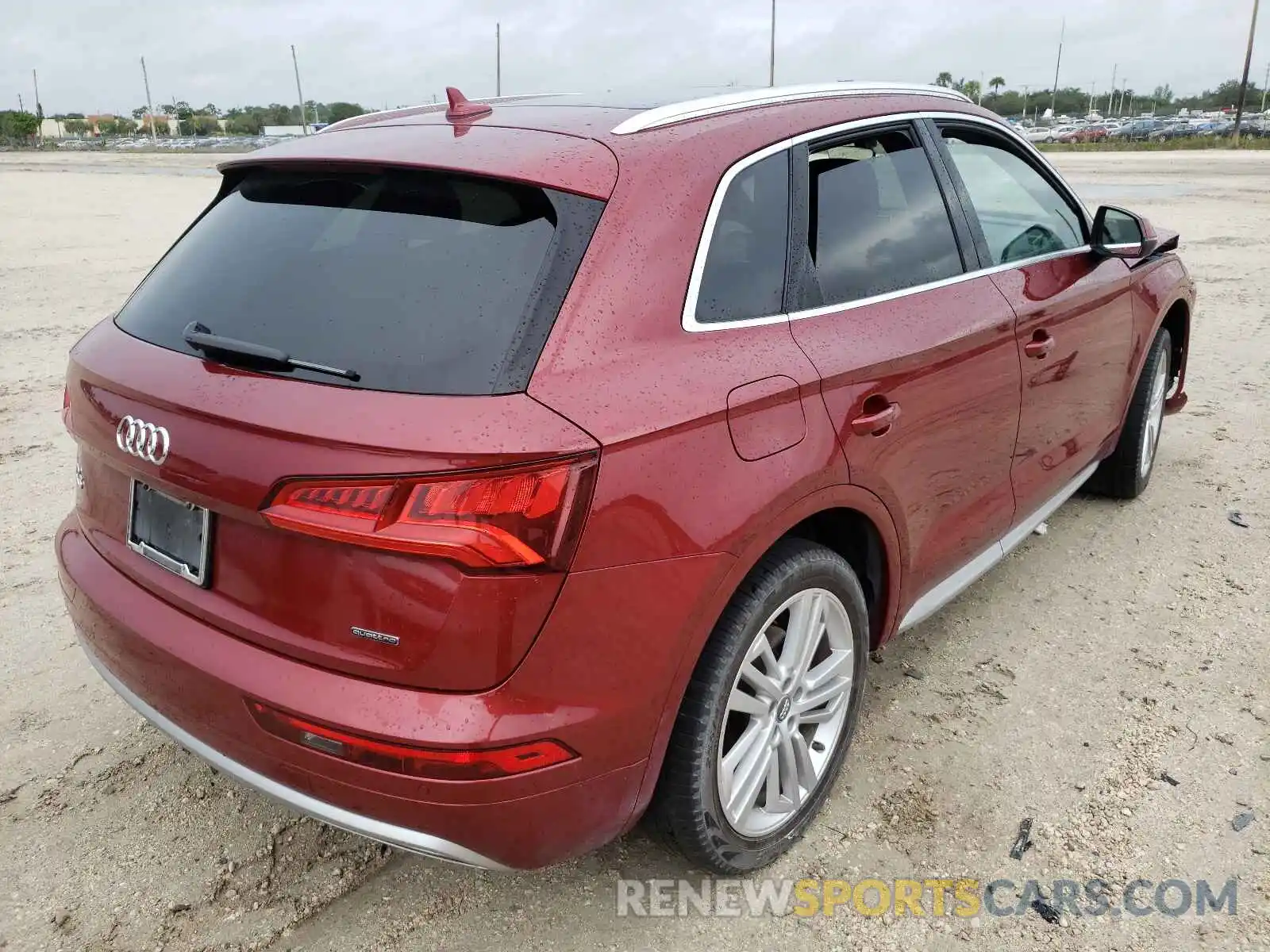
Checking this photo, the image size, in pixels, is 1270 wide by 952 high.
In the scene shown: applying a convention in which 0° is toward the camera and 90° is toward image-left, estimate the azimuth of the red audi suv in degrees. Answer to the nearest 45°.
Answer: approximately 225°

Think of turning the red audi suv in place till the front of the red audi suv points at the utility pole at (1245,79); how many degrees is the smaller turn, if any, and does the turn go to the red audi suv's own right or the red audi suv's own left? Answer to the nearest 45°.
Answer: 0° — it already faces it
